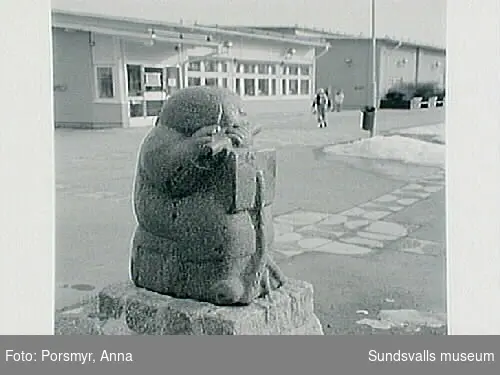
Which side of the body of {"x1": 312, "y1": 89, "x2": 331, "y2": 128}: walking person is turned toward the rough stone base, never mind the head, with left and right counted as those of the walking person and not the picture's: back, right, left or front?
front

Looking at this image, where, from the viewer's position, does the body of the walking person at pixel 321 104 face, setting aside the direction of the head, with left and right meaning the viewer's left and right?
facing the viewer

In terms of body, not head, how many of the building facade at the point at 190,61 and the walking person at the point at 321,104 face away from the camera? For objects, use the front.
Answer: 0
